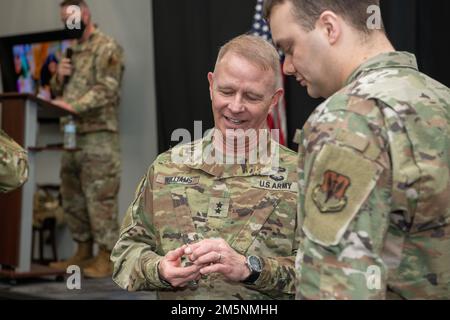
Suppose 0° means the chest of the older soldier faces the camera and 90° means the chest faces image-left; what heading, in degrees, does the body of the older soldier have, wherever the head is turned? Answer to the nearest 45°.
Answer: approximately 0°

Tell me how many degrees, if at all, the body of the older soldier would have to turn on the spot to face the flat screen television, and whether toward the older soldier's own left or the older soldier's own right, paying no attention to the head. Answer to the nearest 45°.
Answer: approximately 180°

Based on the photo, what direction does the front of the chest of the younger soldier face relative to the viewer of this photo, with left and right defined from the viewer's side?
facing away from the viewer and to the left of the viewer

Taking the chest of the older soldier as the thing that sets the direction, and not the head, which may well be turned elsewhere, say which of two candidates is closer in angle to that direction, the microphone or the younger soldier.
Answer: the younger soldier

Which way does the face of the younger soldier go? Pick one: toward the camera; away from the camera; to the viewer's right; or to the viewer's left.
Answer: to the viewer's left

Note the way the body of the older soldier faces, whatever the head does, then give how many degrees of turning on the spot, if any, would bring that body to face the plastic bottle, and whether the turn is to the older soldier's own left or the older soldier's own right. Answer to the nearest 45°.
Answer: approximately 180°

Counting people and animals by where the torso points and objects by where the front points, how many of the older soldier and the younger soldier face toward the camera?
1
